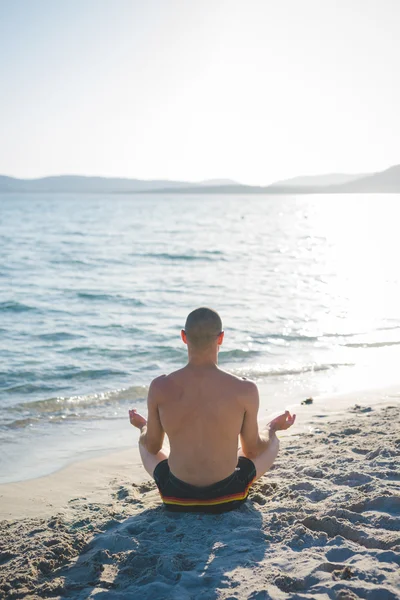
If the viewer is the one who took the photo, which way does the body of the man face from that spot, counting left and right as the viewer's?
facing away from the viewer

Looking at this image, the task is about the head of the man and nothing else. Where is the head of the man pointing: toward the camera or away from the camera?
away from the camera
